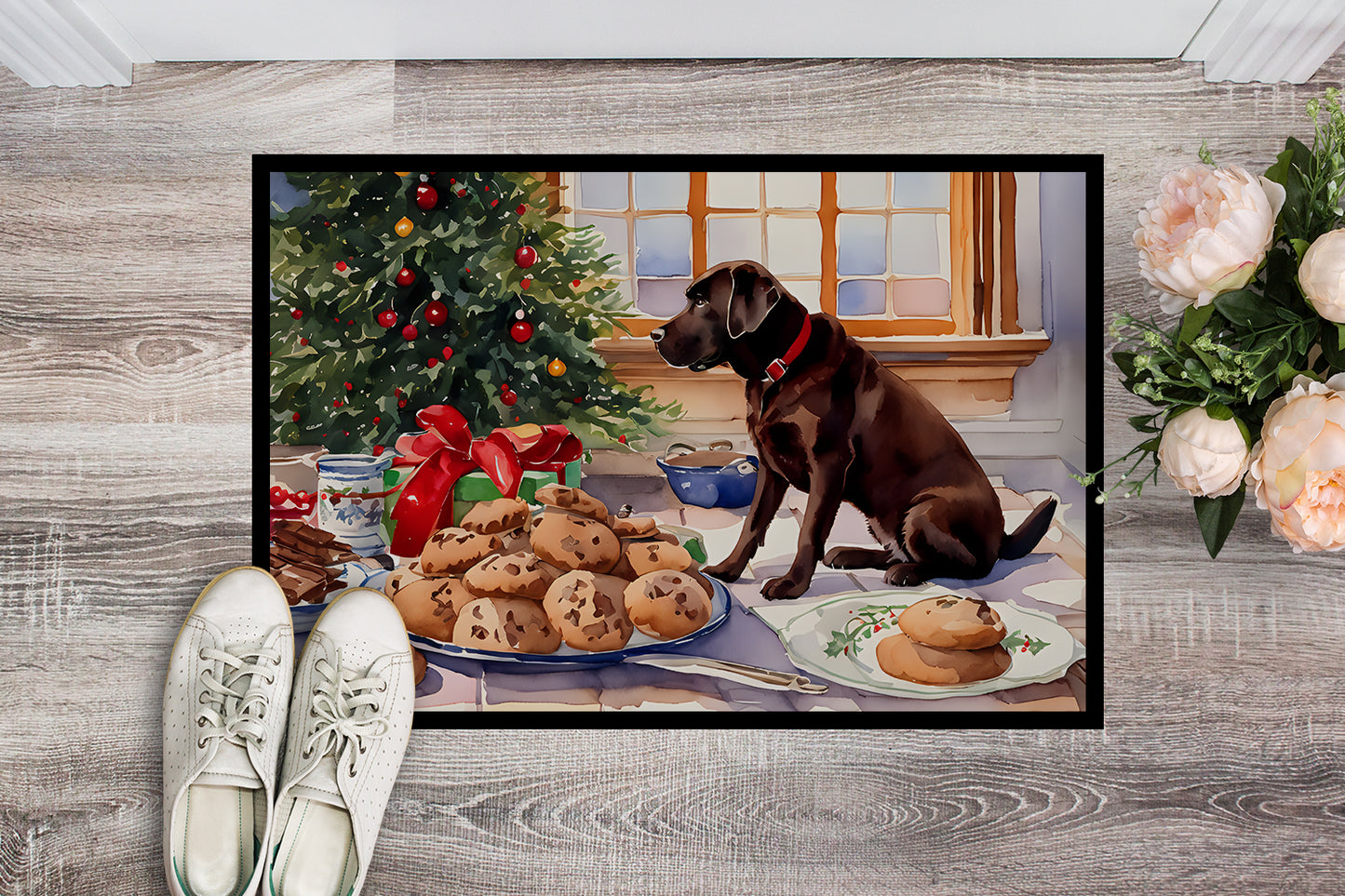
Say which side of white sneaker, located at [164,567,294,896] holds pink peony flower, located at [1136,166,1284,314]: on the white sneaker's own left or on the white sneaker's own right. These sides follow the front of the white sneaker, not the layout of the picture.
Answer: on the white sneaker's own right

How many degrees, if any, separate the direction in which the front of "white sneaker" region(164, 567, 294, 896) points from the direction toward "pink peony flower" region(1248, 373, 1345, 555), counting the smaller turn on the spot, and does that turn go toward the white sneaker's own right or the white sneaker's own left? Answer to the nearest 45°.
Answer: approximately 135° to the white sneaker's own right

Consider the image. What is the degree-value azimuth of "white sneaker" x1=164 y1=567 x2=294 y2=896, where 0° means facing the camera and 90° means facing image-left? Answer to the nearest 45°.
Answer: approximately 180°

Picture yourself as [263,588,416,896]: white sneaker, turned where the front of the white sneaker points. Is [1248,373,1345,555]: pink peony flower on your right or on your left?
on your right

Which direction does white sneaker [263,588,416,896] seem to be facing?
away from the camera

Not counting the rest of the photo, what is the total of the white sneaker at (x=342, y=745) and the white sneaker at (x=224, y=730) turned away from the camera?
2

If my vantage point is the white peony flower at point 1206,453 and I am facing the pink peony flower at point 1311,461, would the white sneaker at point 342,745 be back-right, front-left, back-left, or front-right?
back-right

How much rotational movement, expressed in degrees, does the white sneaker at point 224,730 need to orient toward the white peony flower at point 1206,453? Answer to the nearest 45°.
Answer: approximately 135° to its right
